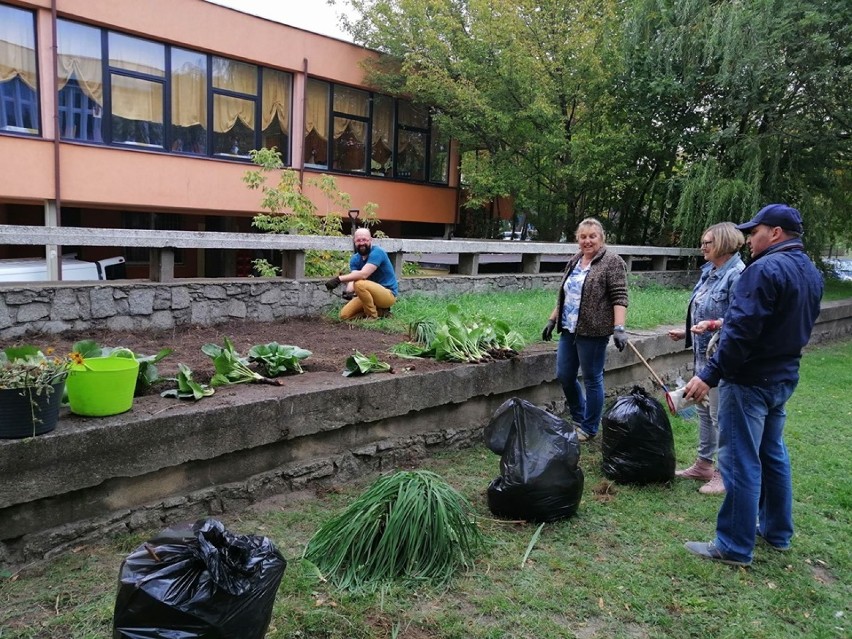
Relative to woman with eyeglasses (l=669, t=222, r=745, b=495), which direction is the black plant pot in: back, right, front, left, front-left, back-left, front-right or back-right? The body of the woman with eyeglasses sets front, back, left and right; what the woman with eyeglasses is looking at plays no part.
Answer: front-left

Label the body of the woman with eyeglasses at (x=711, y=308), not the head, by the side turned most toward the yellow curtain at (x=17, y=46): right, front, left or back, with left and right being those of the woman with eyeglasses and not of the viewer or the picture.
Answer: front

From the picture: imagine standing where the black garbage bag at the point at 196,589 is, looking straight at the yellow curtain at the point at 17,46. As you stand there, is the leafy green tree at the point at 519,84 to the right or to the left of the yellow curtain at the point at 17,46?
right

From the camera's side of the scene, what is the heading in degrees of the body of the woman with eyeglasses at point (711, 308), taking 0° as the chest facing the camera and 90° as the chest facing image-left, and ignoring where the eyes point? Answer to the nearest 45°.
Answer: approximately 90°

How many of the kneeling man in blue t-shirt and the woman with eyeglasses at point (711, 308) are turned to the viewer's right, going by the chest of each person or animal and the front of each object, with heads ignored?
0

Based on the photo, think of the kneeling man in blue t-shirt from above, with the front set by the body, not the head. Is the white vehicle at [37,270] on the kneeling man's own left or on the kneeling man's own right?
on the kneeling man's own right

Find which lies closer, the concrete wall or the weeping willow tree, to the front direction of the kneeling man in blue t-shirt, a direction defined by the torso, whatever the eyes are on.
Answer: the concrete wall

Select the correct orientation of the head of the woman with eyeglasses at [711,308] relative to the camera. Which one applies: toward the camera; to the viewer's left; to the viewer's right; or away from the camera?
to the viewer's left
